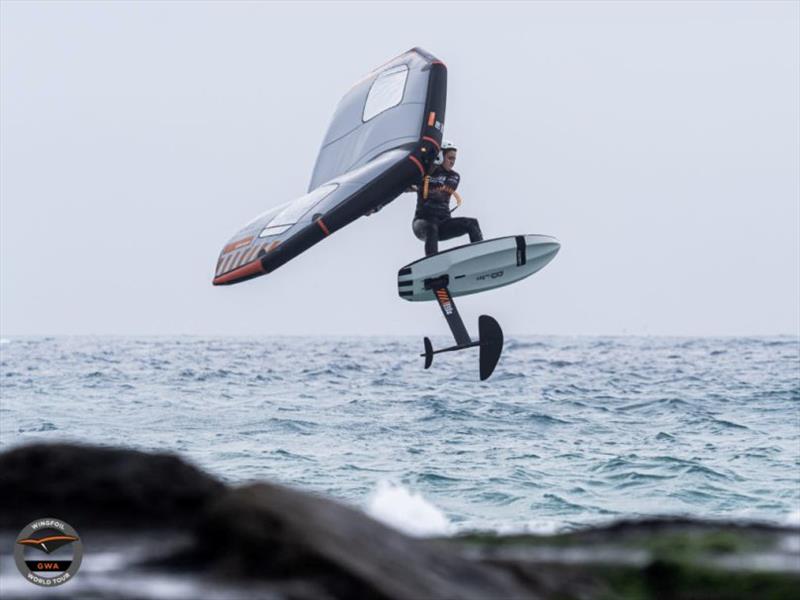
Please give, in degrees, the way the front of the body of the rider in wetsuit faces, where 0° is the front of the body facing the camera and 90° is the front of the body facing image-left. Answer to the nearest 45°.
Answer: approximately 315°
